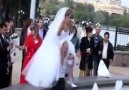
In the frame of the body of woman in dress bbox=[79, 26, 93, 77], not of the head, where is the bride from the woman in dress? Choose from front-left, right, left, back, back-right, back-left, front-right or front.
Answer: front-right

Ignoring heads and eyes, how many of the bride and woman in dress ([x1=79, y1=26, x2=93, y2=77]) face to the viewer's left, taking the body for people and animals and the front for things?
0

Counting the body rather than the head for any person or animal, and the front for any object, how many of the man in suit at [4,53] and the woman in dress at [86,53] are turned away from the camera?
0

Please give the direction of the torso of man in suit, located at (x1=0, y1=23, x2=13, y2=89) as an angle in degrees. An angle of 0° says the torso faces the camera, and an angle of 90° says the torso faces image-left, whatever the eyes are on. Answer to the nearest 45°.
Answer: approximately 315°

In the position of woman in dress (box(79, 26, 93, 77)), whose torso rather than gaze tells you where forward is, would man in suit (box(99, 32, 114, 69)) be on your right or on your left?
on your left

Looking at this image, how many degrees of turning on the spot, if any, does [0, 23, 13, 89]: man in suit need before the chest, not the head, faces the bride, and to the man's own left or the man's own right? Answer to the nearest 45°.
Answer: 0° — they already face them

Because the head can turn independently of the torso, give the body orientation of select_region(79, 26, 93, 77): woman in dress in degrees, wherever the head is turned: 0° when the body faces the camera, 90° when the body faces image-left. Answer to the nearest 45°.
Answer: approximately 315°

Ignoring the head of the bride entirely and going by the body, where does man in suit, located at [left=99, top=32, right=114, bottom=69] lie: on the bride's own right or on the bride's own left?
on the bride's own left

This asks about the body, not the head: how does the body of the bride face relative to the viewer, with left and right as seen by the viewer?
facing the viewer and to the right of the viewer

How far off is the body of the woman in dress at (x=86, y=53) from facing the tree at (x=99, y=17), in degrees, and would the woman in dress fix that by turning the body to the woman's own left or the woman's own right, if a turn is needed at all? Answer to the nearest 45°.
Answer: approximately 135° to the woman's own left
